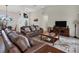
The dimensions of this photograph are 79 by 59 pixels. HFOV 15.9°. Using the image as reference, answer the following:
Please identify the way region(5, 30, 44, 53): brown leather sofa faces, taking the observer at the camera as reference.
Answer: facing away from the viewer and to the right of the viewer

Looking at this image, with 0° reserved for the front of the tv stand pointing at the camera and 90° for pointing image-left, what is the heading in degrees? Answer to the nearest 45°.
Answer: approximately 45°

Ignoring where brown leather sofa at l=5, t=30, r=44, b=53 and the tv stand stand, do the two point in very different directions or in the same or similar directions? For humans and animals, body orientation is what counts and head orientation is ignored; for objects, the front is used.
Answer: very different directions
